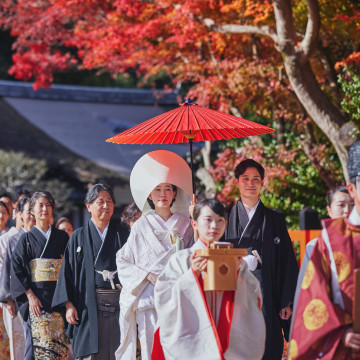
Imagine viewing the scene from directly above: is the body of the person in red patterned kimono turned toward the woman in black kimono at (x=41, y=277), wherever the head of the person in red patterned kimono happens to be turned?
no

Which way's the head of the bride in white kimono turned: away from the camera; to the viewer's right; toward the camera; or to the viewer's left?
toward the camera

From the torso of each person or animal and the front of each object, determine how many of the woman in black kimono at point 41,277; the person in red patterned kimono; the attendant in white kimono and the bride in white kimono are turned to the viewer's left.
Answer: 0

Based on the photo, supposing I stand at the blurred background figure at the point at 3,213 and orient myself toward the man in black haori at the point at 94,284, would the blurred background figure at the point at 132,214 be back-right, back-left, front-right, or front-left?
front-left

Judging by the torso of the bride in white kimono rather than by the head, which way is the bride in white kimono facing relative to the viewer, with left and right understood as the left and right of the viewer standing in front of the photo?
facing the viewer

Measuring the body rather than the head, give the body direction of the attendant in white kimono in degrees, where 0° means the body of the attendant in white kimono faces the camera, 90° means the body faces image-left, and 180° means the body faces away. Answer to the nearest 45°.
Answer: approximately 315°

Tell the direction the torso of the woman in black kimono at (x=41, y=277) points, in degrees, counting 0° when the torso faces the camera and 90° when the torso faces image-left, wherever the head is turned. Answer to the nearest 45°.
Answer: approximately 315°

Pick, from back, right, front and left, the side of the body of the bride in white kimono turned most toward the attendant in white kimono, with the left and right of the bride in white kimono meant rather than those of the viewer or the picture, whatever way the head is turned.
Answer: front

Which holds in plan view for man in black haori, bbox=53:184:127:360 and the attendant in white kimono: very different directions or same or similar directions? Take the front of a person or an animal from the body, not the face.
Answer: same or similar directions
